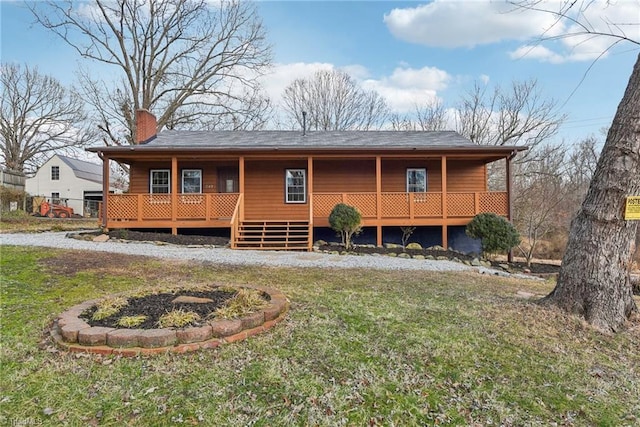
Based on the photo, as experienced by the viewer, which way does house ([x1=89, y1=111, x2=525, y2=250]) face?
facing the viewer

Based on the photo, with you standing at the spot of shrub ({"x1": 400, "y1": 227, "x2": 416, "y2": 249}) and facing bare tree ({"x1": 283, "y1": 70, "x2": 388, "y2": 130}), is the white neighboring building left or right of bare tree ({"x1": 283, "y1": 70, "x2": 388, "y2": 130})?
left

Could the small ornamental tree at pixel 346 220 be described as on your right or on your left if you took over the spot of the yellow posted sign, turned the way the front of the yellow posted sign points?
on your right

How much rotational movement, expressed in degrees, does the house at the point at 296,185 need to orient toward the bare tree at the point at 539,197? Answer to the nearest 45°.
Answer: approximately 135° to its left

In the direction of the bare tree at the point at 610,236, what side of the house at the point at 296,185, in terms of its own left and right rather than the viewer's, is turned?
front

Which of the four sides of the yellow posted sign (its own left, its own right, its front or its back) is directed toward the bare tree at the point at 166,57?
right

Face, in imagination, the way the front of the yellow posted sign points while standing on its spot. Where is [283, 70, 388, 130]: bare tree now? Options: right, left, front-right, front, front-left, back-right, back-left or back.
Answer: back-right

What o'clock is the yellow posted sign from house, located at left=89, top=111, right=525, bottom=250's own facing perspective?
The yellow posted sign is roughly at 11 o'clock from the house.

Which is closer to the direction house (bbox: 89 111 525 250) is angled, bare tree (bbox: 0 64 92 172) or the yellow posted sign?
the yellow posted sign

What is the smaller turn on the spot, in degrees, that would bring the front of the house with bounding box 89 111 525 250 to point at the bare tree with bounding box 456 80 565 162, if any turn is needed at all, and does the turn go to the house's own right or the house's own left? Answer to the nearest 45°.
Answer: approximately 135° to the house's own left

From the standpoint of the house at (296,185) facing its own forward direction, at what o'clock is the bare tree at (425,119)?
The bare tree is roughly at 7 o'clock from the house.

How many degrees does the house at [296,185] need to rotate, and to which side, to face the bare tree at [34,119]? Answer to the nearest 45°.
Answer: approximately 135° to its right

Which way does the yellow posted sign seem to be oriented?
toward the camera
